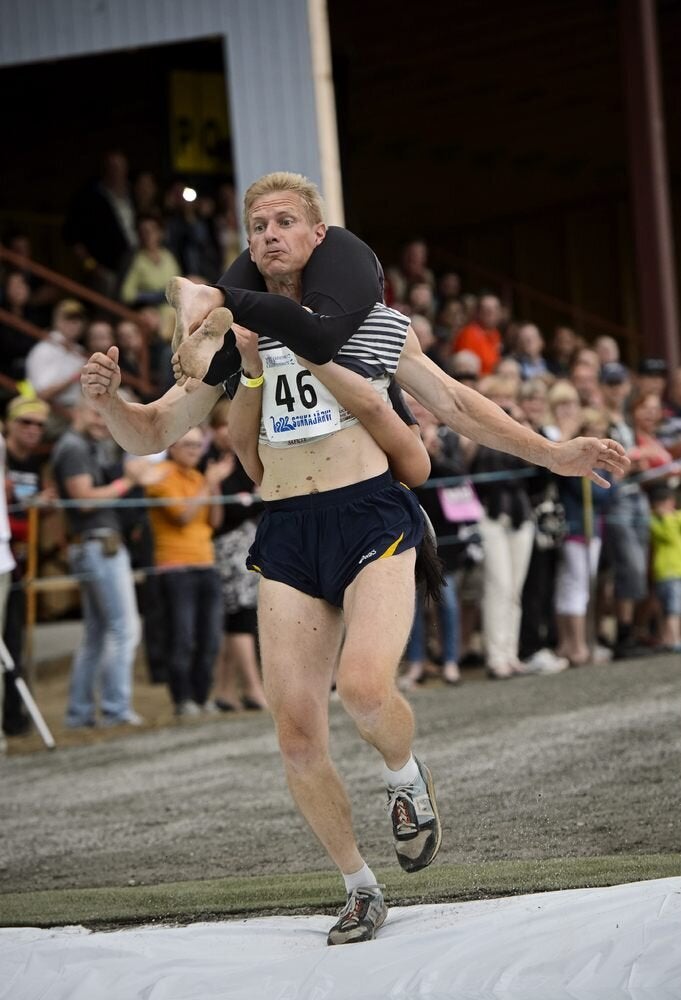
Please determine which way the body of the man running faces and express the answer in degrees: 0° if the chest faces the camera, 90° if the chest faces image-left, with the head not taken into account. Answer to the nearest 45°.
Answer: approximately 0°

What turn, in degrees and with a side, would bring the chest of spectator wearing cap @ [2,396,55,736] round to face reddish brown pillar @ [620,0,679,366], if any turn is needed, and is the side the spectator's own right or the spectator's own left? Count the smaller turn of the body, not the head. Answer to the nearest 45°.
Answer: approximately 90° to the spectator's own left

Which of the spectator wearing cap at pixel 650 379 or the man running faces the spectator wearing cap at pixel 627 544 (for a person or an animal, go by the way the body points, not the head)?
the spectator wearing cap at pixel 650 379

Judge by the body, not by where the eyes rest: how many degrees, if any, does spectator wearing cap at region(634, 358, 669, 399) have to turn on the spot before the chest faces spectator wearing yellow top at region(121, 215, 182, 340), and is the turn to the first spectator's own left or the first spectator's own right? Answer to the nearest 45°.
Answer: approximately 90° to the first spectator's own right

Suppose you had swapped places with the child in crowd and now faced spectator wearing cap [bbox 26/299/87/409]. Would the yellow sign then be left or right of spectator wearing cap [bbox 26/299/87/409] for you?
right

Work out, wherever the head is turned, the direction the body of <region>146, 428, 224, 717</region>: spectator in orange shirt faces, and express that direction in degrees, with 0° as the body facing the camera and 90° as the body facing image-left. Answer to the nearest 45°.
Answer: approximately 315°

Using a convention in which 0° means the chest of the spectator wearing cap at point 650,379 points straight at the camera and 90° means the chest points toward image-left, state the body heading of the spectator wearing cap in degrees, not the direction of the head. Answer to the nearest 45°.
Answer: approximately 0°

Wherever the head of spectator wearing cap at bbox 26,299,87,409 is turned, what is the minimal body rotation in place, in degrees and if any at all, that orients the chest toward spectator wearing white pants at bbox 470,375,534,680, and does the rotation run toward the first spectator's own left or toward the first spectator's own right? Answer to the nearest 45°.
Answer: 0° — they already face them
